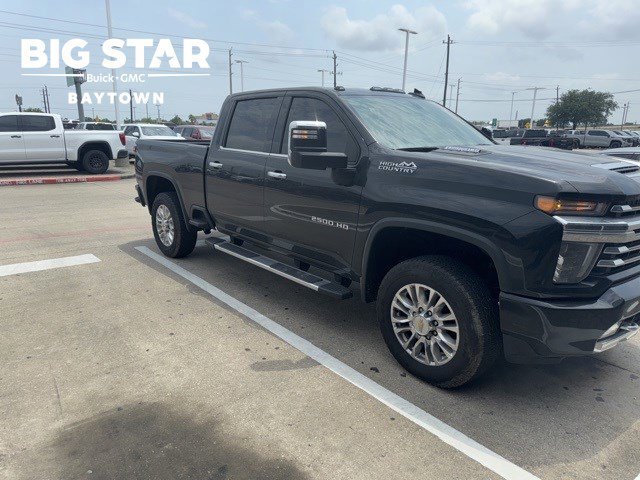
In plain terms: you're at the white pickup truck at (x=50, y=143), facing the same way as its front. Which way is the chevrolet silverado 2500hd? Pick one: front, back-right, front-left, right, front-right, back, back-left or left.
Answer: left

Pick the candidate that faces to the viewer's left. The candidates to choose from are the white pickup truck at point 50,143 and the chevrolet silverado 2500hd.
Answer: the white pickup truck

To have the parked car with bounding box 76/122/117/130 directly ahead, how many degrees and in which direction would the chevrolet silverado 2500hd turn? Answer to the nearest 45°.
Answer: approximately 180°

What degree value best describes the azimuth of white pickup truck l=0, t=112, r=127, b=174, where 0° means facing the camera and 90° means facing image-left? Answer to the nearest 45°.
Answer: approximately 90°

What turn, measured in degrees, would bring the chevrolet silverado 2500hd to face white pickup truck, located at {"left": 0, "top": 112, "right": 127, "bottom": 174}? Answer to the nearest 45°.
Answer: approximately 180°

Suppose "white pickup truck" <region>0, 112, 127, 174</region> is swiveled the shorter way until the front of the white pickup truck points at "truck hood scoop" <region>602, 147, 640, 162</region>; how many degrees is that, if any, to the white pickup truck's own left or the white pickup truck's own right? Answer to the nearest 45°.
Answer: approximately 135° to the white pickup truck's own left

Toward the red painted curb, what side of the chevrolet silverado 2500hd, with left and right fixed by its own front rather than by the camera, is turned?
back

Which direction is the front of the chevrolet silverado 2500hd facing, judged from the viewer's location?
facing the viewer and to the right of the viewer
